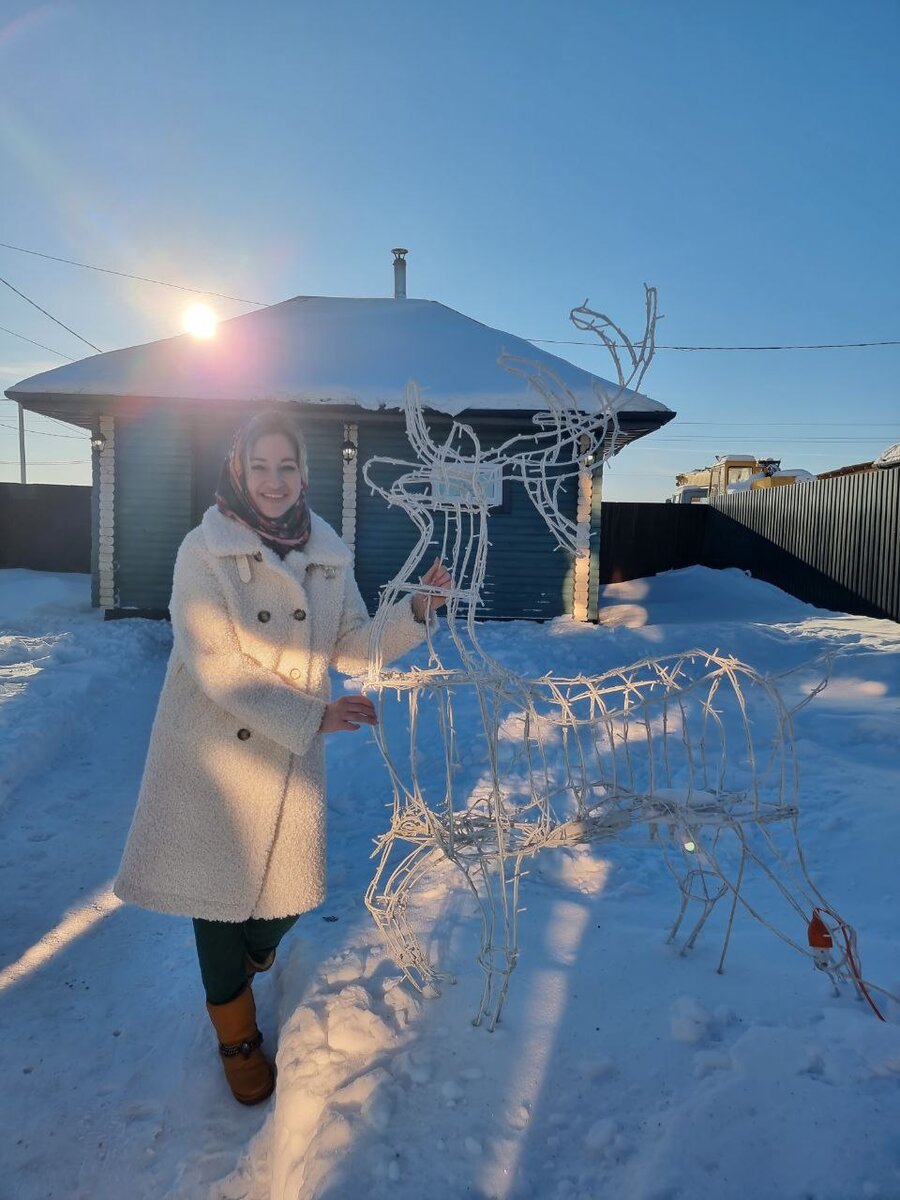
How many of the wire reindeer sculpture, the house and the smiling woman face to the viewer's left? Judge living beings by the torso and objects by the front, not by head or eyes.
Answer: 1

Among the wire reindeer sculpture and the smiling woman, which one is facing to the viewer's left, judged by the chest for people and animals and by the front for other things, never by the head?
the wire reindeer sculpture

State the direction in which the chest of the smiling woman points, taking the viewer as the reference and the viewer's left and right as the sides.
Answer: facing the viewer and to the right of the viewer

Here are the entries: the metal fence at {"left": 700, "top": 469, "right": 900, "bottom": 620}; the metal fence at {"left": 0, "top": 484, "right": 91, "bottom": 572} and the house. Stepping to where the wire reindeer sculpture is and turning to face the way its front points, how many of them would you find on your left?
0

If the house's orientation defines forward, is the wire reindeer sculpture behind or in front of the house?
in front

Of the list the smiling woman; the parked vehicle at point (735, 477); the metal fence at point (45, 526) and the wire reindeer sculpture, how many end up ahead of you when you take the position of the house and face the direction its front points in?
2

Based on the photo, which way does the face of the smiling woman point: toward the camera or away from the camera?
toward the camera

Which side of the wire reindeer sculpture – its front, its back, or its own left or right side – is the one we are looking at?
left

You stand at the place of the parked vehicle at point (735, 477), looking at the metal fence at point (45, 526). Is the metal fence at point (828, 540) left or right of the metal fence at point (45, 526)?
left

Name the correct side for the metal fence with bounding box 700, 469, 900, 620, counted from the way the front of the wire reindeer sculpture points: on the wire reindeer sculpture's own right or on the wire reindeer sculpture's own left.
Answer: on the wire reindeer sculpture's own right

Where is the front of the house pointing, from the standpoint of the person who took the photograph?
facing the viewer

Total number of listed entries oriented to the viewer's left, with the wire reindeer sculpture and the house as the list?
1

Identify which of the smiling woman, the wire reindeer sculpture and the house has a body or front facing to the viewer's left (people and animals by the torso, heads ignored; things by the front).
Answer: the wire reindeer sculpture
